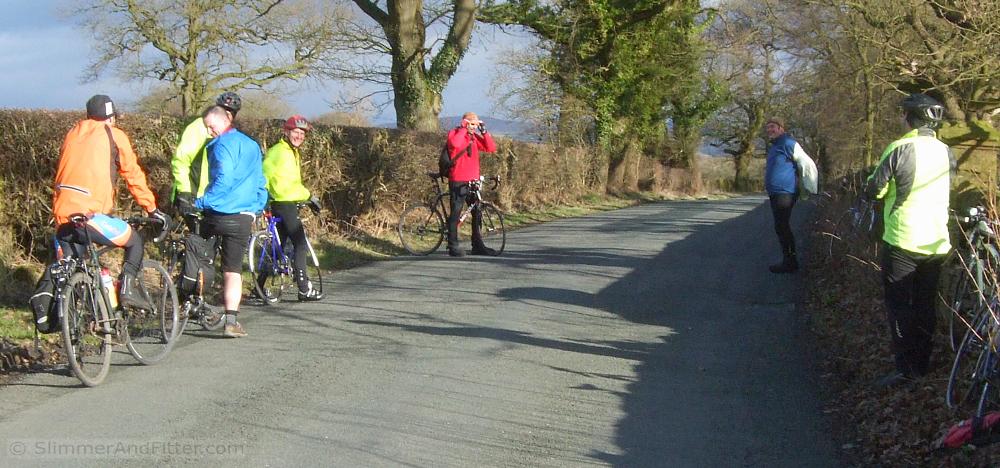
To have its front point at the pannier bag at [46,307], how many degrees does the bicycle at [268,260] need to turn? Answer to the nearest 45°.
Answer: approximately 180°

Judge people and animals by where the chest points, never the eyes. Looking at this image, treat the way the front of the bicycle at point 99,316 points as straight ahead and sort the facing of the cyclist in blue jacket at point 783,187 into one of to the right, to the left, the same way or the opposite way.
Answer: to the left

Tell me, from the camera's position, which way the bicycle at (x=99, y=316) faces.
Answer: facing away from the viewer and to the right of the viewer

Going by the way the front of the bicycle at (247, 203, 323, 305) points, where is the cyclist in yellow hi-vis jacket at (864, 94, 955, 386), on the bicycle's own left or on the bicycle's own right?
on the bicycle's own right

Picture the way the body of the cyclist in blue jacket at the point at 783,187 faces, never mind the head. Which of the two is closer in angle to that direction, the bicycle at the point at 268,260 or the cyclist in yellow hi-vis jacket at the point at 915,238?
the bicycle

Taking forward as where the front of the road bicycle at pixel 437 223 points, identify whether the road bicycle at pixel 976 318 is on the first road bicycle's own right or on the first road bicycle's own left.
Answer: on the first road bicycle's own right

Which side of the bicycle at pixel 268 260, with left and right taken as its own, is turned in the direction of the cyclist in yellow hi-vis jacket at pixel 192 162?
back

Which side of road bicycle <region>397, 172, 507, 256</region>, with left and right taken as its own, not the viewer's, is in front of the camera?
right

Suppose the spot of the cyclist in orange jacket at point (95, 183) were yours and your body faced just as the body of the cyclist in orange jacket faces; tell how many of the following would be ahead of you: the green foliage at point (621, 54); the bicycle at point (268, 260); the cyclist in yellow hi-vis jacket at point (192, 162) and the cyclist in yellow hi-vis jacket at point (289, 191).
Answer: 4
